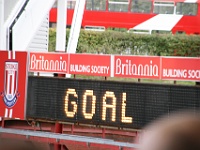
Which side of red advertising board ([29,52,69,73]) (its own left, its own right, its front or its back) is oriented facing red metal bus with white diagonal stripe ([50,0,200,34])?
back

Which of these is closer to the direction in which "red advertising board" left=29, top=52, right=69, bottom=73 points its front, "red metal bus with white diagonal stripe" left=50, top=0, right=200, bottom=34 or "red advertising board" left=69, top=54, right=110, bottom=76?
the red advertising board

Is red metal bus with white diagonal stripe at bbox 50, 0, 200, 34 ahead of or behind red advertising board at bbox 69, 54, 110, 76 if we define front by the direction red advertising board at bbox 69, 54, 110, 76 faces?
behind

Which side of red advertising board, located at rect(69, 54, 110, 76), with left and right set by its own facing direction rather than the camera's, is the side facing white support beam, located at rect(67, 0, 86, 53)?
back

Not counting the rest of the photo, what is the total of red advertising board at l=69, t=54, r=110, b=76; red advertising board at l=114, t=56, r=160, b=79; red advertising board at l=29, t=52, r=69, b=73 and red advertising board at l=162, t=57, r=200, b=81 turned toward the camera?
4

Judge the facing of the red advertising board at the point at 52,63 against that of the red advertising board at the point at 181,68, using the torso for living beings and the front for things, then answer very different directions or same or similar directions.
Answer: same or similar directions

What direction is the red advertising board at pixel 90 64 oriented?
toward the camera

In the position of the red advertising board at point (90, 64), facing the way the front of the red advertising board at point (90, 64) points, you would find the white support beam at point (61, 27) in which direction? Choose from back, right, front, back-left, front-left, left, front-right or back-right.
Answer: back

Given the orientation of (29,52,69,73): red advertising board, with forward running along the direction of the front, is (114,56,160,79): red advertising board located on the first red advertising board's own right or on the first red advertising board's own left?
on the first red advertising board's own left

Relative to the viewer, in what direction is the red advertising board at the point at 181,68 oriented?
toward the camera

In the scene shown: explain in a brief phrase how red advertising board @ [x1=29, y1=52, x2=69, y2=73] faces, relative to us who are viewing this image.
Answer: facing the viewer

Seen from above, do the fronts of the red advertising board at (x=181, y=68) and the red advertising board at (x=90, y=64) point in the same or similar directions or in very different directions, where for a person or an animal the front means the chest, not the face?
same or similar directions
